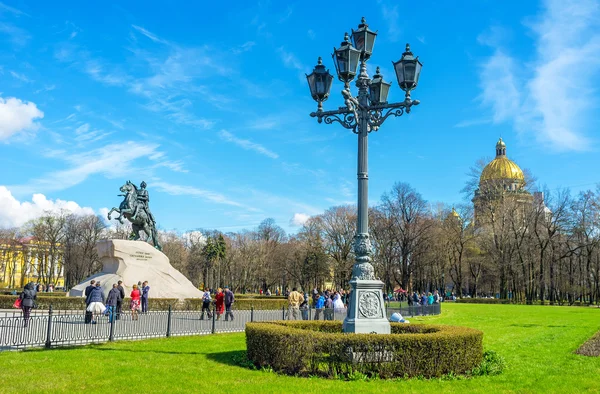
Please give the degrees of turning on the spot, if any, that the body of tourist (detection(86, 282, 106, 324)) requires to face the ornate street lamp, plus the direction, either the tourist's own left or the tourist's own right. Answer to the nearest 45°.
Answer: approximately 135° to the tourist's own right

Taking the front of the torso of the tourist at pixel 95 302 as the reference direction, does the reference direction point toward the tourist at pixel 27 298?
no

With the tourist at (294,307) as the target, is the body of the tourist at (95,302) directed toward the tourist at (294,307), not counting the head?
no

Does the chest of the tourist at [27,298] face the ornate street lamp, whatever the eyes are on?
no

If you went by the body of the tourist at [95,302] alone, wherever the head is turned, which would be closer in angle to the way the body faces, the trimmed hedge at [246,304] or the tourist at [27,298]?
the trimmed hedge

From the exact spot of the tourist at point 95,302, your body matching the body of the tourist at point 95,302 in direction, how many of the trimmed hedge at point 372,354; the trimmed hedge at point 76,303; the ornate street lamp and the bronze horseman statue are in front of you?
2

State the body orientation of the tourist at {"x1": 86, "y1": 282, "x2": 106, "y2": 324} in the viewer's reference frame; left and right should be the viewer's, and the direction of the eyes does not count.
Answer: facing away from the viewer
